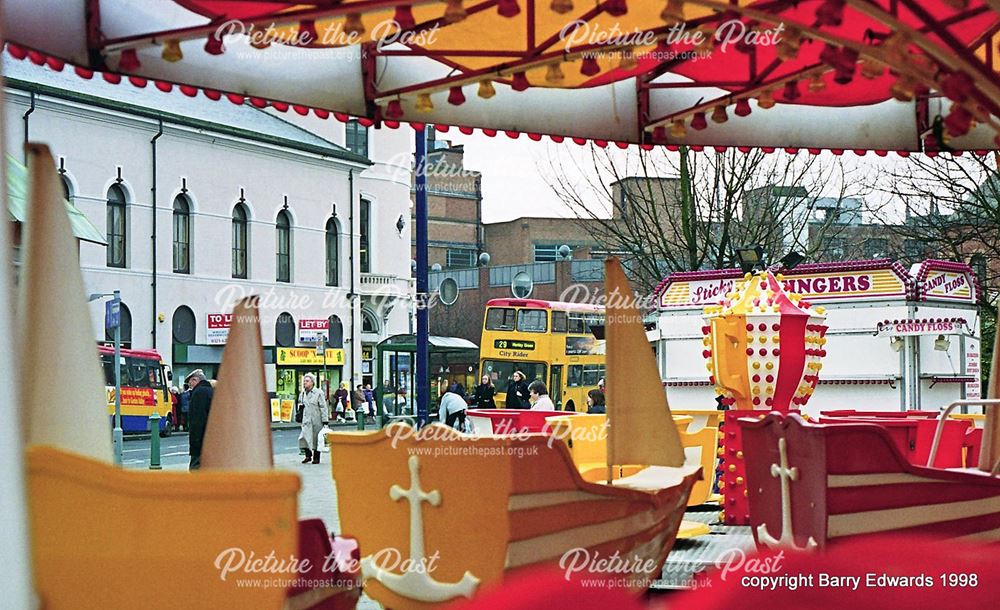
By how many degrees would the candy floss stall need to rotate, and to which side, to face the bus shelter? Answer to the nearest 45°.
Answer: approximately 90° to its right

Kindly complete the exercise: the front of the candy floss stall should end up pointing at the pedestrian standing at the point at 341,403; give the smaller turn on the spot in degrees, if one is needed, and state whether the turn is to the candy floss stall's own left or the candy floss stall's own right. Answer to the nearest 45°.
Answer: approximately 90° to the candy floss stall's own right

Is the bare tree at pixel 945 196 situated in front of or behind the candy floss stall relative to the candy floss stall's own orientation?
behind

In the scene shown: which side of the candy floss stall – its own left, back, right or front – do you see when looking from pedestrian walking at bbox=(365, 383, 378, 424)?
right

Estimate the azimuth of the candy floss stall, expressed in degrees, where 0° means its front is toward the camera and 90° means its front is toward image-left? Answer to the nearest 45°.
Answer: approximately 45°

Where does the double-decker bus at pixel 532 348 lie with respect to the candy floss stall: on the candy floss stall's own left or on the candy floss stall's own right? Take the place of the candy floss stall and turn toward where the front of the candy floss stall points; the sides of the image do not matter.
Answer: on the candy floss stall's own right

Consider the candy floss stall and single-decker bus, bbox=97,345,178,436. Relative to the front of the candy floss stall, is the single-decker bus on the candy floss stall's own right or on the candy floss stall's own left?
on the candy floss stall's own right

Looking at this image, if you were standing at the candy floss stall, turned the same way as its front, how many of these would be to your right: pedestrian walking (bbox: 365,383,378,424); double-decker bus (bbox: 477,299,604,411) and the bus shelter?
3
